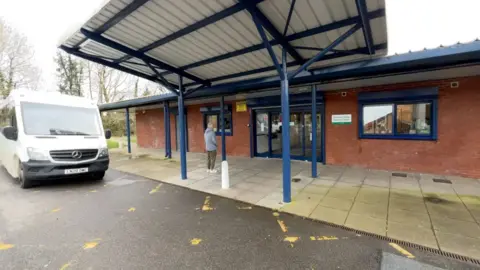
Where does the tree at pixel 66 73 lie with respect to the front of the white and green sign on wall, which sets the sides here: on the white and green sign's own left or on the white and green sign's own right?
on the white and green sign's own right

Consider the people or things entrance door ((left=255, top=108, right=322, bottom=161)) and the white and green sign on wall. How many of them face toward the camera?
2

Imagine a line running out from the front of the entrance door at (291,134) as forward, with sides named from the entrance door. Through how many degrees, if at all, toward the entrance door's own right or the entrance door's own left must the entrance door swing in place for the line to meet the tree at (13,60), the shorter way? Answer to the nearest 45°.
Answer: approximately 90° to the entrance door's own right

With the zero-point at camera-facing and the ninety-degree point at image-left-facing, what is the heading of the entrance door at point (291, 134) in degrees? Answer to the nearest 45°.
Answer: approximately 0°

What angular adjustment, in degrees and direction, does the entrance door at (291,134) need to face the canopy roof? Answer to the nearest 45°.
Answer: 0° — it already faces it

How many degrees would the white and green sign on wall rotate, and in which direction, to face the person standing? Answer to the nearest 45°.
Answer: approximately 45° to its right

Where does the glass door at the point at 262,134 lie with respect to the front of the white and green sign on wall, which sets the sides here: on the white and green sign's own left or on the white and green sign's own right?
on the white and green sign's own right

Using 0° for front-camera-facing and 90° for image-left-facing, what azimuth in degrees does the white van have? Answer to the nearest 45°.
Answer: approximately 315°
